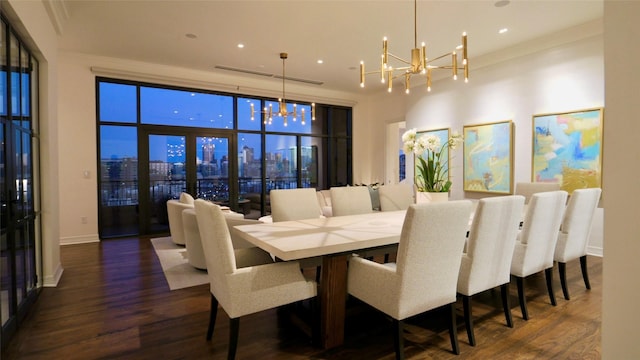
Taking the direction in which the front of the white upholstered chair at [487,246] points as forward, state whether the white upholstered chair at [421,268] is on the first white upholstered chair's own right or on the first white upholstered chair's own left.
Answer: on the first white upholstered chair's own left

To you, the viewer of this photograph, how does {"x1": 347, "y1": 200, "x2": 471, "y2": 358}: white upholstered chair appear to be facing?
facing away from the viewer and to the left of the viewer

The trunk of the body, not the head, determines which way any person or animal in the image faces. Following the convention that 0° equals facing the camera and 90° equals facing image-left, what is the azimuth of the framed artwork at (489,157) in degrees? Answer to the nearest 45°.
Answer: approximately 45°

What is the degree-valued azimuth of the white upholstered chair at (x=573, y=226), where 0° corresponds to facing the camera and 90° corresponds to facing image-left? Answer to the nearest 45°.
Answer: approximately 135°

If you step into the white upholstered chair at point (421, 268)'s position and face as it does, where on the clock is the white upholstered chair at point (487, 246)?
the white upholstered chair at point (487, 246) is roughly at 3 o'clock from the white upholstered chair at point (421, 268).

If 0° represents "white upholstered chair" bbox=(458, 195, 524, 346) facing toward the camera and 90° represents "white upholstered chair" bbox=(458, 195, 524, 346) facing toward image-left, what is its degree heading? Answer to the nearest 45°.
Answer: approximately 135°

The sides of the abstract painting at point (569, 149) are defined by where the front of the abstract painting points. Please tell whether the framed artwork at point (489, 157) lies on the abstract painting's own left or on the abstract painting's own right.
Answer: on the abstract painting's own right

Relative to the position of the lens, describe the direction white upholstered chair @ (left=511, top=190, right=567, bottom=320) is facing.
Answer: facing away from the viewer and to the left of the viewer

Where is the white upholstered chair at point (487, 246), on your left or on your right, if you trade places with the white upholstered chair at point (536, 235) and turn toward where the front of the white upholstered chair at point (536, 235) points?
on your left
